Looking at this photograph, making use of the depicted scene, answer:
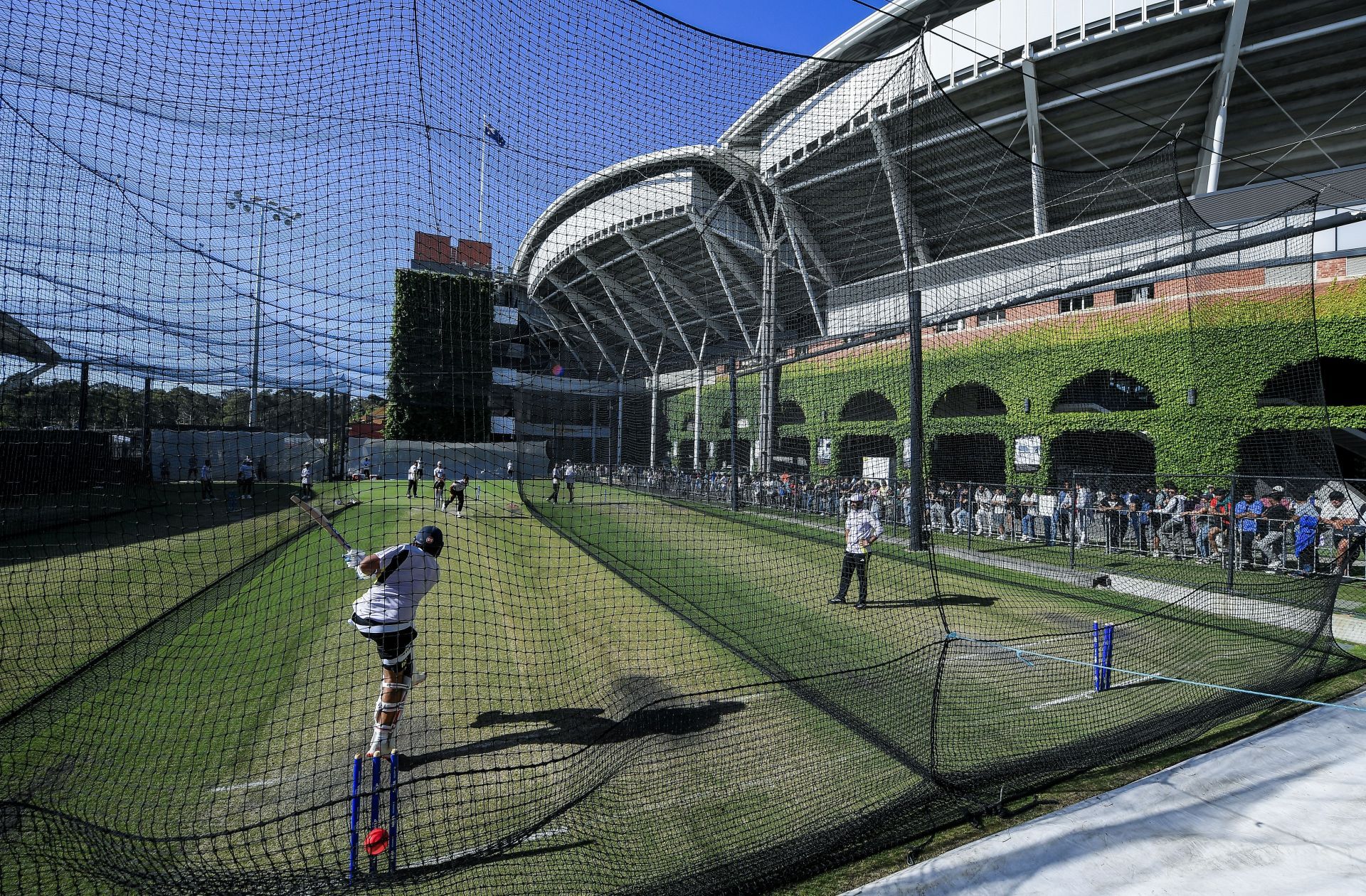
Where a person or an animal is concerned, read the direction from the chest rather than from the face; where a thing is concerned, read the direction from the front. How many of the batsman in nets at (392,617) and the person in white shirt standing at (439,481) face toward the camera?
1

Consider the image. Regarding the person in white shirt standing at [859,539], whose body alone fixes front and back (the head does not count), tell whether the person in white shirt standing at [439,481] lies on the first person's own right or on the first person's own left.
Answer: on the first person's own right

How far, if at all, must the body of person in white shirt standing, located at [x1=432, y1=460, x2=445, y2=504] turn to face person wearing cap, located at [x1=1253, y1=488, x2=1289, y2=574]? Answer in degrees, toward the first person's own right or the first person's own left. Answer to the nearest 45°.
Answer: approximately 45° to the first person's own left

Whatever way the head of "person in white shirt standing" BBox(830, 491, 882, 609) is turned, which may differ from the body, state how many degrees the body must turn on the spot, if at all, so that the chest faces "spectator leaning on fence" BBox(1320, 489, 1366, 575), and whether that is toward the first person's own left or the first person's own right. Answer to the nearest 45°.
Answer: approximately 180°

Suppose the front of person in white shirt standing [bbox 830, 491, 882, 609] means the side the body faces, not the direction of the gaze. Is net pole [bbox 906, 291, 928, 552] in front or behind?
behind

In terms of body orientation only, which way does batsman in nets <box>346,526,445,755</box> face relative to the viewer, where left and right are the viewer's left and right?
facing away from the viewer and to the right of the viewer

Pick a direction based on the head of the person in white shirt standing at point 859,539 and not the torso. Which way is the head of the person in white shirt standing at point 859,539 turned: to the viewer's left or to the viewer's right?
to the viewer's left

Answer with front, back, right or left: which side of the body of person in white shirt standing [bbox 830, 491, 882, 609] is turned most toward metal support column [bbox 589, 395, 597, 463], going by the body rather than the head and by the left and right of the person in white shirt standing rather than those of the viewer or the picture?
right

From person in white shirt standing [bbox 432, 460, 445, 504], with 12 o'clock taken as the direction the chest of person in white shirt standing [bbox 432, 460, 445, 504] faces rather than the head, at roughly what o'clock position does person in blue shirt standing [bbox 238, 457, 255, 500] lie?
person in blue shirt standing [bbox 238, 457, 255, 500] is roughly at 4 o'clock from person in white shirt standing [bbox 432, 460, 445, 504].

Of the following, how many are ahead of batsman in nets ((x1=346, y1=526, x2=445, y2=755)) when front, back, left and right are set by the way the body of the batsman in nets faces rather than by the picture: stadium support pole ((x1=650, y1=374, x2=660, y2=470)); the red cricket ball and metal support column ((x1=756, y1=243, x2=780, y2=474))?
2

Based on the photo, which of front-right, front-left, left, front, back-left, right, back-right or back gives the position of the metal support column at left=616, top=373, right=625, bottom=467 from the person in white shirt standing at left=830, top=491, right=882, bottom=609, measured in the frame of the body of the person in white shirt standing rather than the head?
right
